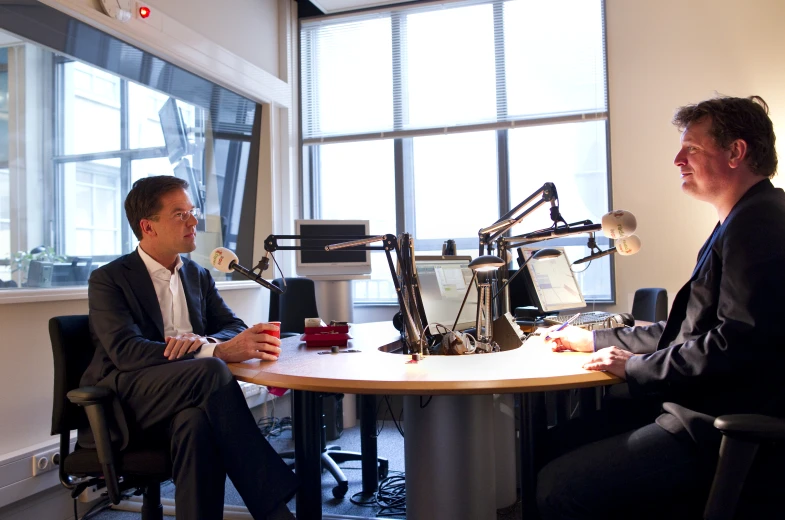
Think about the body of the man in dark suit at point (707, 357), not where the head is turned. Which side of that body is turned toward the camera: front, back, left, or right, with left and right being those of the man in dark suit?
left

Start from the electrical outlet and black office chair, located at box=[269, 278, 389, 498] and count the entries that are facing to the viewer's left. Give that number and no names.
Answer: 0

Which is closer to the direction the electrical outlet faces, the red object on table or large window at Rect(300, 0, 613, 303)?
the red object on table

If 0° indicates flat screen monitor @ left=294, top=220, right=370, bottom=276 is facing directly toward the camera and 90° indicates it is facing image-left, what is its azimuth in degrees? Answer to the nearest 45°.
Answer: approximately 0°

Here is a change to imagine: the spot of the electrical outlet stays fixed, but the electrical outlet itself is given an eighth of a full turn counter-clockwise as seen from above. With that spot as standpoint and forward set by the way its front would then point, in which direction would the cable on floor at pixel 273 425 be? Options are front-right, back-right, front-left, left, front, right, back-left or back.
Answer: front-left

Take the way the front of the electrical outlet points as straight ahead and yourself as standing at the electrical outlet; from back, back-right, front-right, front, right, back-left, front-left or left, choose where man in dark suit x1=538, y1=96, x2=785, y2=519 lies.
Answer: front

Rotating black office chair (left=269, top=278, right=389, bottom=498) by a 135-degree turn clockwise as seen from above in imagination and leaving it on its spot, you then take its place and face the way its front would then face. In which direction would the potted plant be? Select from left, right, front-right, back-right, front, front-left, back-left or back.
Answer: front-left

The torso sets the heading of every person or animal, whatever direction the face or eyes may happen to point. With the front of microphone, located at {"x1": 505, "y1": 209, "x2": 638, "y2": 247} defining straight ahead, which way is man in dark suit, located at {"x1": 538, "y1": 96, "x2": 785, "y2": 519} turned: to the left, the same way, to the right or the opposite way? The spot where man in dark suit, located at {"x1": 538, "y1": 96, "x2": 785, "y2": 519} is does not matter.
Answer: the opposite way

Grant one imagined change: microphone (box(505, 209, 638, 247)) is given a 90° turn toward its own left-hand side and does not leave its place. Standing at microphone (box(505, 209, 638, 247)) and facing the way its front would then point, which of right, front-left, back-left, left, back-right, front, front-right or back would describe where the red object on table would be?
left

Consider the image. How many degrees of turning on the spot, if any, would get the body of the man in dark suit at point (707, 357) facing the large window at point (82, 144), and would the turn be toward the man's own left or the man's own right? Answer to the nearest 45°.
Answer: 0° — they already face it

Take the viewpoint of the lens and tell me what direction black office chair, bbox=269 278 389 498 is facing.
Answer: facing the viewer and to the right of the viewer

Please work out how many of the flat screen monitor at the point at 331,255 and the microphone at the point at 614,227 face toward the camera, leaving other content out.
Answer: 1

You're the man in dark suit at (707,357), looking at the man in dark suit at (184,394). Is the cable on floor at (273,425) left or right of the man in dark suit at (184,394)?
right

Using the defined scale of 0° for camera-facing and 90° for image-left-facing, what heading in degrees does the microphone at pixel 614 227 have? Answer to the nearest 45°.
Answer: approximately 270°

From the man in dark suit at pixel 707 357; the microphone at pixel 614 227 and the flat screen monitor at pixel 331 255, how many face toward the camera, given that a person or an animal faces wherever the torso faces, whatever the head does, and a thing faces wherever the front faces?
1

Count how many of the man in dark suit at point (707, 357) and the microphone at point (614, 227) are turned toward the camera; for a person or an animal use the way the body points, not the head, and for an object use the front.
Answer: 0

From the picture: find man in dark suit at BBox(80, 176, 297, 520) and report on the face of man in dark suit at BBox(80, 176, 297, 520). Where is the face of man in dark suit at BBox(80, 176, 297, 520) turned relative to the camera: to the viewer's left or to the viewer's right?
to the viewer's right

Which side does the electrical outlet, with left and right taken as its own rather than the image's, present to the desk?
front
